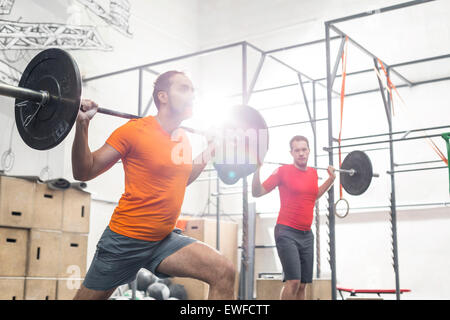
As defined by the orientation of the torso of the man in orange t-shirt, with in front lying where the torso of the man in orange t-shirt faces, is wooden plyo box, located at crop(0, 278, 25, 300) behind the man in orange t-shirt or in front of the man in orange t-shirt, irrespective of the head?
behind

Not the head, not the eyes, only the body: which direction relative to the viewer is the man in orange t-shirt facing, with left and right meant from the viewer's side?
facing the viewer and to the right of the viewer

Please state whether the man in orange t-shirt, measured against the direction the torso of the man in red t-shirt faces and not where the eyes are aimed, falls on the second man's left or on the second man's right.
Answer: on the second man's right

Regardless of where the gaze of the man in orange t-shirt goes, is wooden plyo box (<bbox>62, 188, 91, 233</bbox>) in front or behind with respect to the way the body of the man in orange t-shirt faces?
behind

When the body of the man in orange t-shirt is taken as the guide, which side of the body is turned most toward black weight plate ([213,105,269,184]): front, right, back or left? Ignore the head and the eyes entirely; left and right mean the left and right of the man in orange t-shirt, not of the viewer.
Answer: left
